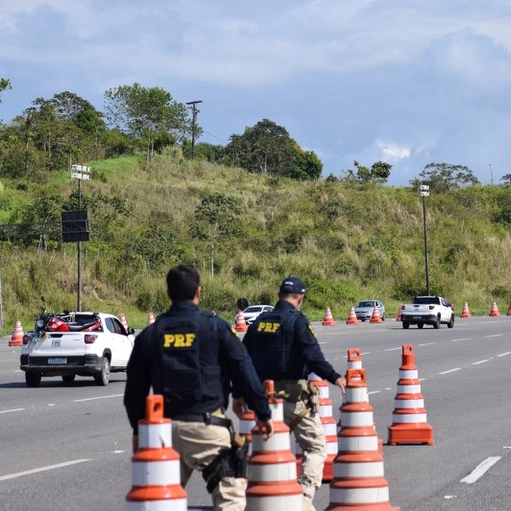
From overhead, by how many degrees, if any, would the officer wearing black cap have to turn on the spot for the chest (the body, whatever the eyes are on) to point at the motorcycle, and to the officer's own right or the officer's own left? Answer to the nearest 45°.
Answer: approximately 45° to the officer's own left

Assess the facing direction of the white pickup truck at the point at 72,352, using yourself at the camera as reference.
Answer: facing away from the viewer and to the right of the viewer

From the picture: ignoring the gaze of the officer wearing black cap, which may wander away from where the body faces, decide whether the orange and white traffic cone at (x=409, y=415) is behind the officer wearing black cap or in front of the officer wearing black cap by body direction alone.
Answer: in front

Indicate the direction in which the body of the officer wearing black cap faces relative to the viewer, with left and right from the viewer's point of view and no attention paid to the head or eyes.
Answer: facing away from the viewer and to the right of the viewer

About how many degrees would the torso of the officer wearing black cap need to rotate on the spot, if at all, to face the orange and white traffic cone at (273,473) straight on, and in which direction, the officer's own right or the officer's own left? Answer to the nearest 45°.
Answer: approximately 135° to the officer's own right

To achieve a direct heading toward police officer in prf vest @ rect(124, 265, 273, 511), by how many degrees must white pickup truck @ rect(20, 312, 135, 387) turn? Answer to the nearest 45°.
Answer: approximately 135° to its right

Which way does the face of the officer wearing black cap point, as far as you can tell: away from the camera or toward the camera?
away from the camera

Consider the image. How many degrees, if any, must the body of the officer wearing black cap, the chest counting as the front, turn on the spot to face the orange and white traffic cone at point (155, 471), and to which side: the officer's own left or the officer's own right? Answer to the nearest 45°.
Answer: approximately 135° to the officer's own right

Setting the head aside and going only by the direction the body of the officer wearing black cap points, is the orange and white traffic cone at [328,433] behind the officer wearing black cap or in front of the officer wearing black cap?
in front

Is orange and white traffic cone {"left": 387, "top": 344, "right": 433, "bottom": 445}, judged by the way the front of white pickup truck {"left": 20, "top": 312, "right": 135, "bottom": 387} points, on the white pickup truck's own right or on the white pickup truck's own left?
on the white pickup truck's own right
